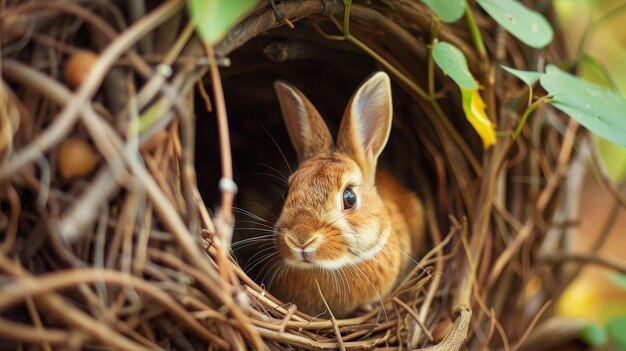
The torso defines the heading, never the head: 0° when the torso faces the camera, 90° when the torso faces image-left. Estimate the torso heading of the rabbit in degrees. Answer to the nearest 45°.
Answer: approximately 45°

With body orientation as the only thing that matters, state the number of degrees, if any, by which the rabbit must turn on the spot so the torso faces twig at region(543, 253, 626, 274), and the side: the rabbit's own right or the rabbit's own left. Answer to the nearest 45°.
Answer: approximately 135° to the rabbit's own left
